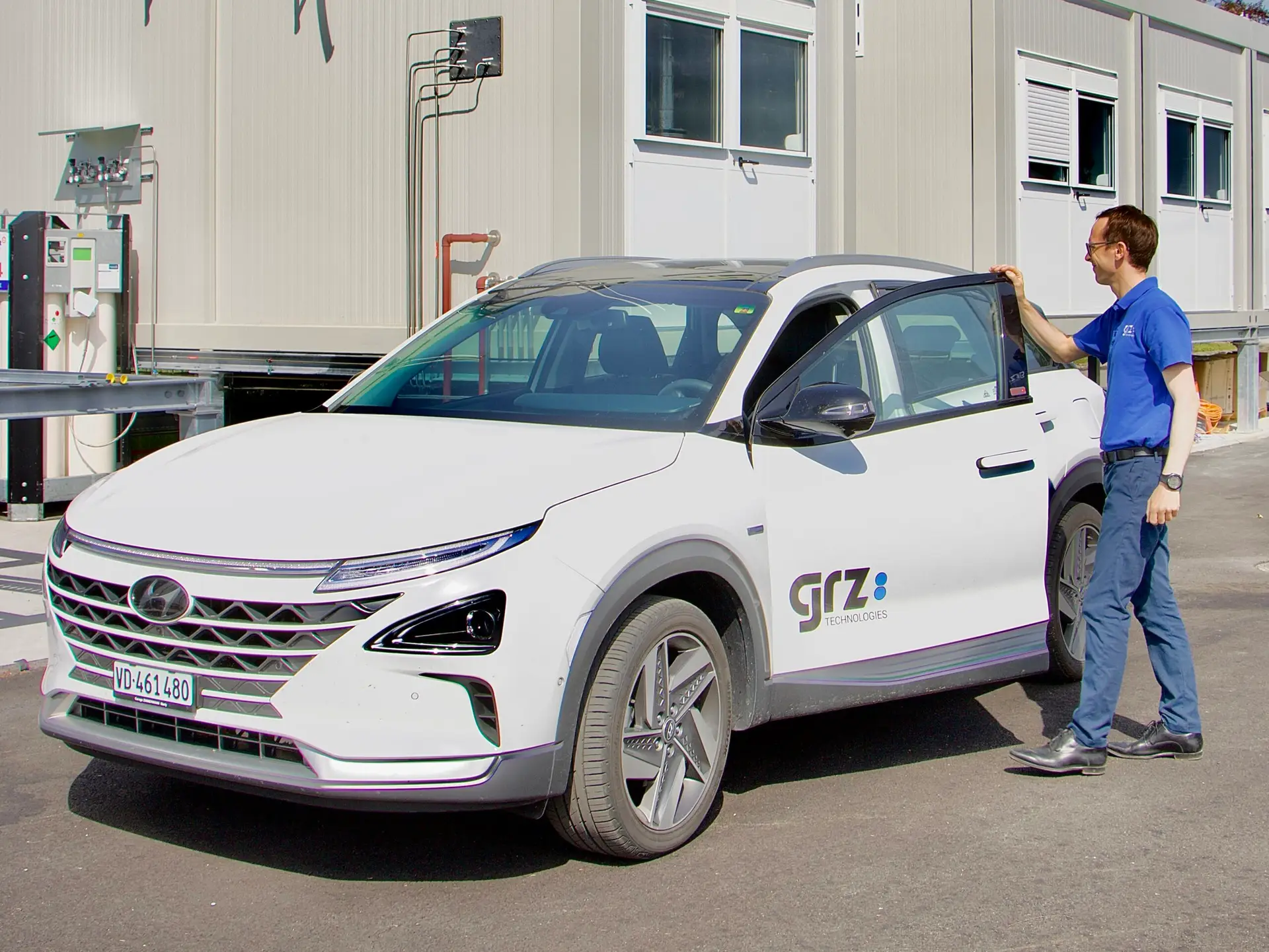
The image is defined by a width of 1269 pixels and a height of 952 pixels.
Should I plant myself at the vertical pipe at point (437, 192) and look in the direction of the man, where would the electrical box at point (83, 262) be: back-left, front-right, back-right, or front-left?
back-right

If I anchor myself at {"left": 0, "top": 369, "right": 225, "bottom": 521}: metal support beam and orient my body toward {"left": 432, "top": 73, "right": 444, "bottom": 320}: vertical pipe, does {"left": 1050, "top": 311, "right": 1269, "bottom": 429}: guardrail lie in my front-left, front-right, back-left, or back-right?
front-right

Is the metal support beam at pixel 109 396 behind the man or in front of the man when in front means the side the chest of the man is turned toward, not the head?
in front

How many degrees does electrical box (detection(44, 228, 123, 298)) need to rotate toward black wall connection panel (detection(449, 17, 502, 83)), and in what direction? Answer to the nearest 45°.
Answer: approximately 45° to its left

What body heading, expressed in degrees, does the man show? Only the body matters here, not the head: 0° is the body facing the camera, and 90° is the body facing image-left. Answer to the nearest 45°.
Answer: approximately 90°

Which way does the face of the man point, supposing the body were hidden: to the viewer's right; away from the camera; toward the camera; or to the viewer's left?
to the viewer's left

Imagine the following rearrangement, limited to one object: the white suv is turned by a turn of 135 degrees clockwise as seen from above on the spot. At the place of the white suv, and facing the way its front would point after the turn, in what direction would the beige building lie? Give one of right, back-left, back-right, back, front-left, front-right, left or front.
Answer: front

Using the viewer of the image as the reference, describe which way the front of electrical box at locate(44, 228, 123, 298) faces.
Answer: facing the viewer

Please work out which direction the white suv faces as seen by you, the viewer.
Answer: facing the viewer and to the left of the viewer

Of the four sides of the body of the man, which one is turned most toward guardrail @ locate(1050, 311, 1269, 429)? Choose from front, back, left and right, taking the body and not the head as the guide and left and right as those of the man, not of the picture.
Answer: right

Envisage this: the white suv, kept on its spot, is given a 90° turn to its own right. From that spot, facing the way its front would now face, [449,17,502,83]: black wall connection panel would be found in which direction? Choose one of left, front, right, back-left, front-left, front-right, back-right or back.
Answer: front-right

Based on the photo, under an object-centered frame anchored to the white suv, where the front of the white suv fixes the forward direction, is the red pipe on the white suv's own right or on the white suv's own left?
on the white suv's own right

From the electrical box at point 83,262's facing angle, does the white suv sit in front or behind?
in front

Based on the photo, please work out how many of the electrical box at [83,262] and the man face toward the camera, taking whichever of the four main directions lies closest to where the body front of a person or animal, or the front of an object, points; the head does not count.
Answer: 1

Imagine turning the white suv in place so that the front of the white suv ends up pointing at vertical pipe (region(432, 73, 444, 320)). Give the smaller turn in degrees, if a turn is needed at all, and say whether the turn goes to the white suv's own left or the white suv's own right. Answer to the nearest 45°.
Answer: approximately 135° to the white suv's own right
